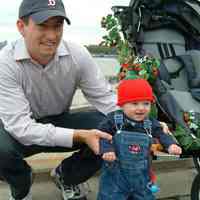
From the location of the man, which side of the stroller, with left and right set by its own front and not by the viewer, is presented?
right
